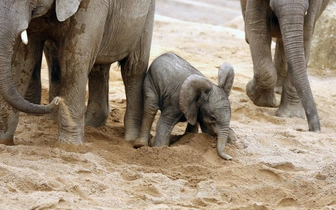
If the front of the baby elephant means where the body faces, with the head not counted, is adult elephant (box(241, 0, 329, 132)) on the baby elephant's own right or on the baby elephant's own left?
on the baby elephant's own left

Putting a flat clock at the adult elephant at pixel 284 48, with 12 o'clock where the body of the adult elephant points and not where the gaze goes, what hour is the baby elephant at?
The baby elephant is roughly at 1 o'clock from the adult elephant.

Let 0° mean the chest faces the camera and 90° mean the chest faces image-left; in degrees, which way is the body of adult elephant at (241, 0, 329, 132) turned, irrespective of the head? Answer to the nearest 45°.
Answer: approximately 0°

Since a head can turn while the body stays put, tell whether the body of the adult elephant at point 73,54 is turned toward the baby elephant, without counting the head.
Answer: no

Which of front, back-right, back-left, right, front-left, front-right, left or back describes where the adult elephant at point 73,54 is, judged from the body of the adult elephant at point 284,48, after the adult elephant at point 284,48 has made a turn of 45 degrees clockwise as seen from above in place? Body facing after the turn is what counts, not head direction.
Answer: front

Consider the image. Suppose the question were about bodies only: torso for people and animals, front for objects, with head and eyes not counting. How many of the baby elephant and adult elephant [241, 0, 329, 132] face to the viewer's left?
0
